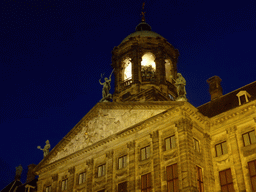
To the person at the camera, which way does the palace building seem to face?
facing the viewer and to the left of the viewer
